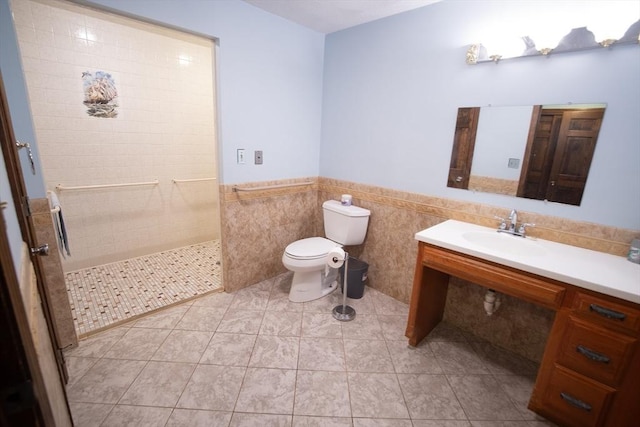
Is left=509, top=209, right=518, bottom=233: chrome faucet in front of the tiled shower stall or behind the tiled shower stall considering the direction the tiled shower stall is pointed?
in front

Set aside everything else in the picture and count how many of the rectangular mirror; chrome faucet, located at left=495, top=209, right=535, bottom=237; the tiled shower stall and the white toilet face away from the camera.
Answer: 0

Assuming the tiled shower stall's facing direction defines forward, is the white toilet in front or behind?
in front

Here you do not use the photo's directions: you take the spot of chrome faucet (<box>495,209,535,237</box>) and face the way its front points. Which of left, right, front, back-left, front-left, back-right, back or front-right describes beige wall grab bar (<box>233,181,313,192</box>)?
front-right

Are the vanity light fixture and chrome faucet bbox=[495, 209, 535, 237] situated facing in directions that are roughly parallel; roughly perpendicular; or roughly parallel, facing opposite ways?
roughly parallel

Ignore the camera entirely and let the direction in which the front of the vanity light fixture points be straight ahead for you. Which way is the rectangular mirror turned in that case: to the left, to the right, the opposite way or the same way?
the same way

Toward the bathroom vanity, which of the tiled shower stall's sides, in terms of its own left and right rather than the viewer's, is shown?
front

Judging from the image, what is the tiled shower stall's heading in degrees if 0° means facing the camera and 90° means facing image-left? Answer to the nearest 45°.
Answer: approximately 315°

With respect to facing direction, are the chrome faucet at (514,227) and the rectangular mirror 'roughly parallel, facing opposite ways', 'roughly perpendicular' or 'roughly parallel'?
roughly parallel

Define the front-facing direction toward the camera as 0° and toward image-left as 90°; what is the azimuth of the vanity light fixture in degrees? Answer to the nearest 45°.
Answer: approximately 45°

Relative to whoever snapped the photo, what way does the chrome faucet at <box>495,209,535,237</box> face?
facing the viewer and to the left of the viewer

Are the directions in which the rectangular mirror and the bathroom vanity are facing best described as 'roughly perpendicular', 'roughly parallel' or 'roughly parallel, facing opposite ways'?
roughly parallel

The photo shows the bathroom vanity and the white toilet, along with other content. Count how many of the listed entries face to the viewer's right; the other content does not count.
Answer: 0

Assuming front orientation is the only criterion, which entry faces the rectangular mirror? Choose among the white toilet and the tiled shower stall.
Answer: the tiled shower stall

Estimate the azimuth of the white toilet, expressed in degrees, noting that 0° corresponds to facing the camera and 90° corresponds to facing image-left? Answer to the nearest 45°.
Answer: approximately 45°
